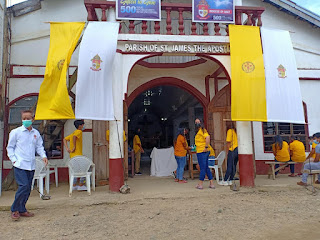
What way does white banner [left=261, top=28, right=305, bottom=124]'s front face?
toward the camera

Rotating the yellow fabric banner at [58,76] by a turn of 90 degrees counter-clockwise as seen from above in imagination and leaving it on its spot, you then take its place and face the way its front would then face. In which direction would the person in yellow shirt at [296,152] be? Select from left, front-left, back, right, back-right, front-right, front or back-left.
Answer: front

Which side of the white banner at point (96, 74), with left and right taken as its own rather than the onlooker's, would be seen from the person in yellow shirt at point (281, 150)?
left

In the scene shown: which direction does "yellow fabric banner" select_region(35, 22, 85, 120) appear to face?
toward the camera

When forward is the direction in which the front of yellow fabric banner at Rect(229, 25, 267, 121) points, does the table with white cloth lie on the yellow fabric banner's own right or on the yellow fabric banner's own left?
on the yellow fabric banner's own right

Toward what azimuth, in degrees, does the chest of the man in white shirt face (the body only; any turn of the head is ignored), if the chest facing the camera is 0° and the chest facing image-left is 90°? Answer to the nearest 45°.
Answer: approximately 315°

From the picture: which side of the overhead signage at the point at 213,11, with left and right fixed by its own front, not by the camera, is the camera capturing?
front
